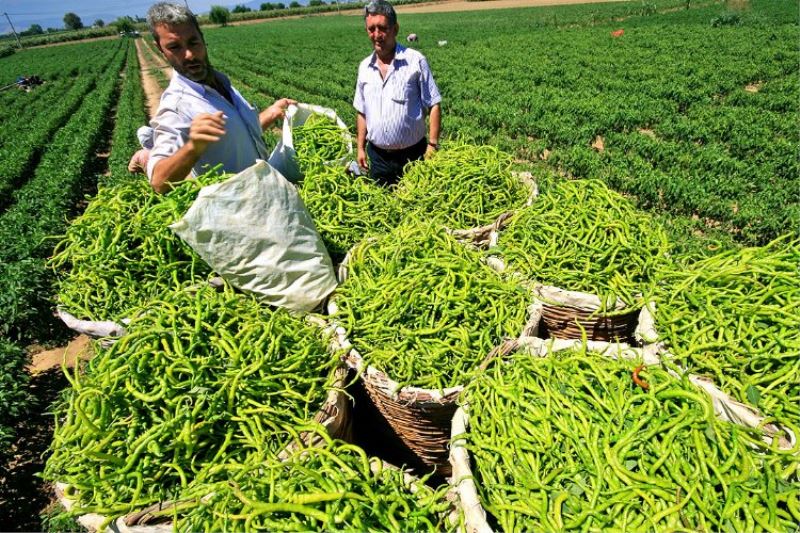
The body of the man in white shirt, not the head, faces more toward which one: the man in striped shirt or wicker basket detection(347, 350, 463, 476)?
the wicker basket

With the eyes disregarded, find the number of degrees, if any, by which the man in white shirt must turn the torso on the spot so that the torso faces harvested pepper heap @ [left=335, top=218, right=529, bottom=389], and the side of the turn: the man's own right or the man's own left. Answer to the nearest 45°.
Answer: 0° — they already face it

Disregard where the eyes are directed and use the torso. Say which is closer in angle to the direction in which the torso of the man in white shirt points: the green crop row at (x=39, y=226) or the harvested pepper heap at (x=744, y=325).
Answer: the harvested pepper heap

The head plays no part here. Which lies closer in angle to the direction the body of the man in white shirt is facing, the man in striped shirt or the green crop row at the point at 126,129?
the man in striped shirt

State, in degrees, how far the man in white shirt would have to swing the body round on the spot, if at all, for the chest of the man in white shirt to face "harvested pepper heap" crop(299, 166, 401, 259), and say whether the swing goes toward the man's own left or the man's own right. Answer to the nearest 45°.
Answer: approximately 45° to the man's own left

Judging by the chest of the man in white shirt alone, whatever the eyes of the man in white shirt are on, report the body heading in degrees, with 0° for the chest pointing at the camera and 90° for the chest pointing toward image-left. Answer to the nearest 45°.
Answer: approximately 315°

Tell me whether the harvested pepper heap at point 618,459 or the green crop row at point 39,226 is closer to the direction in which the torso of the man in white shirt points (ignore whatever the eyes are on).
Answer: the harvested pepper heap

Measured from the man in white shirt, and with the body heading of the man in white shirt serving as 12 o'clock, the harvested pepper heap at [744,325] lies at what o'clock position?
The harvested pepper heap is roughly at 12 o'clock from the man in white shirt.

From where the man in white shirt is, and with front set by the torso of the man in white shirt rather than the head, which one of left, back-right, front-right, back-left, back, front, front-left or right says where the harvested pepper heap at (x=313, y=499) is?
front-right

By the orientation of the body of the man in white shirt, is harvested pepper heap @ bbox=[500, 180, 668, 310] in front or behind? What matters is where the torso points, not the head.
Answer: in front

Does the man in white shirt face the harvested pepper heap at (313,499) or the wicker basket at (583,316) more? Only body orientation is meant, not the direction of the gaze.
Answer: the wicker basket

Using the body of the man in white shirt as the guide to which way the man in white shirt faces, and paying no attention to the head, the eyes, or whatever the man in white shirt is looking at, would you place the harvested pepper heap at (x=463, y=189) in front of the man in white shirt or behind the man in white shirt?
in front

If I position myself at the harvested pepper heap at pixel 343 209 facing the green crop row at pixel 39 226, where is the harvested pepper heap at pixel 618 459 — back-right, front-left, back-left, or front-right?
back-left

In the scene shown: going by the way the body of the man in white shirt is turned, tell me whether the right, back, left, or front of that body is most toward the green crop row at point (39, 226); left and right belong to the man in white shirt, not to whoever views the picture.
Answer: back
